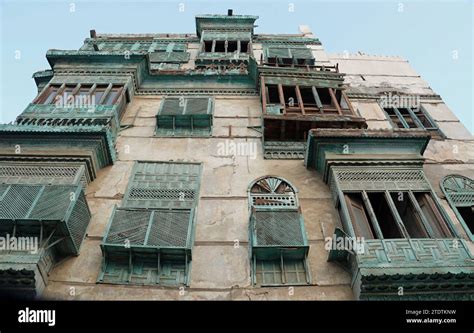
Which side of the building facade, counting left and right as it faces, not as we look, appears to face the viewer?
front
